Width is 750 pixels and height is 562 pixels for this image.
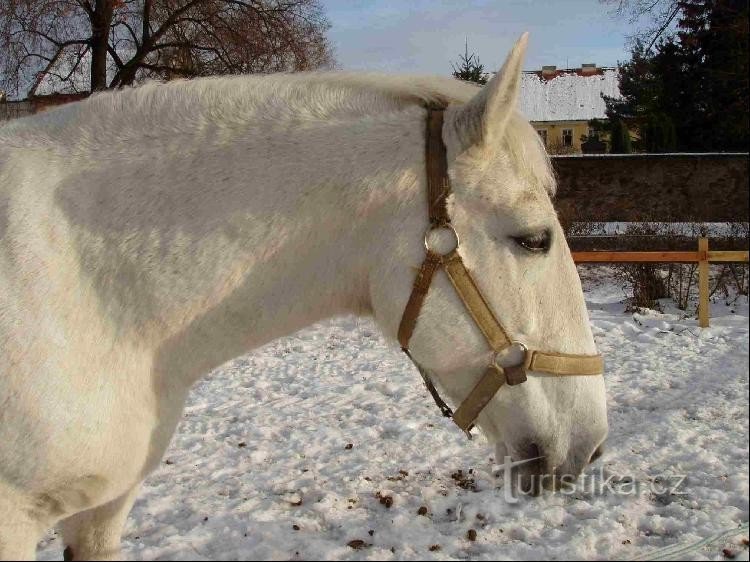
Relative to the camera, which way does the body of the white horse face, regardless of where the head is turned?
to the viewer's right
